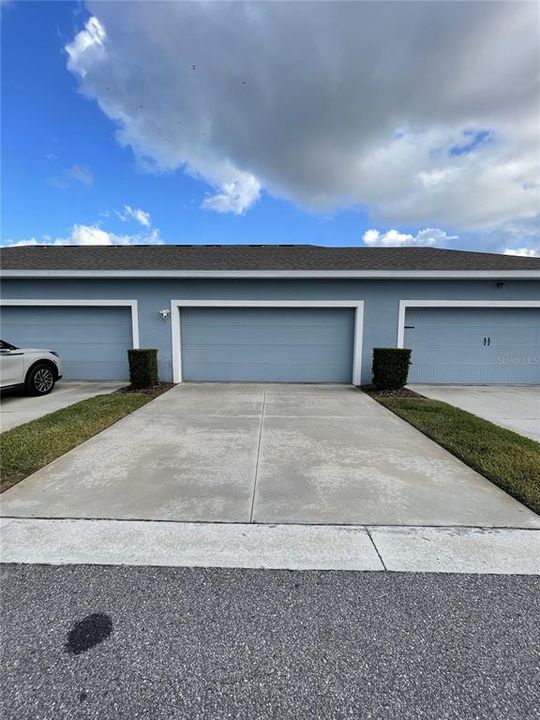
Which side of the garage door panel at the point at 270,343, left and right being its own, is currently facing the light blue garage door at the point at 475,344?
left

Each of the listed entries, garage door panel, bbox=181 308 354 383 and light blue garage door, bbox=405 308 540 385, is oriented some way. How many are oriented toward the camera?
2

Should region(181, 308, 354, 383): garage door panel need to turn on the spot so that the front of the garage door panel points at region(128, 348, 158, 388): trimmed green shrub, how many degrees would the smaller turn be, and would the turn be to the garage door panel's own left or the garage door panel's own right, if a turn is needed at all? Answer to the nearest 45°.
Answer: approximately 90° to the garage door panel's own right

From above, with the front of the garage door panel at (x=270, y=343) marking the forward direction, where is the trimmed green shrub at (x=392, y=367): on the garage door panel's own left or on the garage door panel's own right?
on the garage door panel's own left

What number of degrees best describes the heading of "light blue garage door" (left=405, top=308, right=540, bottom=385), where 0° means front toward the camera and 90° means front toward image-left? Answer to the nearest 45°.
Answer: approximately 0°

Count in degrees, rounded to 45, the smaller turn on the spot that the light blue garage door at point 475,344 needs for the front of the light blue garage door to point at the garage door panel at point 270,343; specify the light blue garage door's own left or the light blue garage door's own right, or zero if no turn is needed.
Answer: approximately 45° to the light blue garage door's own right

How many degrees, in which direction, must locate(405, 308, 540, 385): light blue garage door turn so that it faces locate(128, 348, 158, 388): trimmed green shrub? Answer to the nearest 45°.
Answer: approximately 45° to its right

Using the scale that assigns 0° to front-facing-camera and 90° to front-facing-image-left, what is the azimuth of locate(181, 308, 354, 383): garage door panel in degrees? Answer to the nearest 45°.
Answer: approximately 0°
